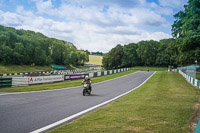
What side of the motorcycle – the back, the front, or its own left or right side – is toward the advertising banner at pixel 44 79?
right

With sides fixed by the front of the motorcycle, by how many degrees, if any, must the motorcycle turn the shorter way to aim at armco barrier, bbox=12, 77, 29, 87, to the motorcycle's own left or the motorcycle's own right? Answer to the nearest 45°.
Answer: approximately 90° to the motorcycle's own right

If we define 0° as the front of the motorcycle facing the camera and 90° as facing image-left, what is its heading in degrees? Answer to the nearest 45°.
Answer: approximately 45°

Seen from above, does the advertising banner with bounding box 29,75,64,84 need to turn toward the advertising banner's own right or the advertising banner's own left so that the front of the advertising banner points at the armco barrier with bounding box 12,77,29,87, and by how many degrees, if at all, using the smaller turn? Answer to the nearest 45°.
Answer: approximately 90° to the advertising banner's own right

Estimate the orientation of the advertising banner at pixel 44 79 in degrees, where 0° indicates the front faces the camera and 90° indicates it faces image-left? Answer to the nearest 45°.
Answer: approximately 315°

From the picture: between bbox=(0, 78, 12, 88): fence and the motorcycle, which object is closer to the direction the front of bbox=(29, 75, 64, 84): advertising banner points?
the motorcycle

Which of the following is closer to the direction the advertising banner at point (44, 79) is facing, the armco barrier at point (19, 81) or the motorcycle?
the motorcycle

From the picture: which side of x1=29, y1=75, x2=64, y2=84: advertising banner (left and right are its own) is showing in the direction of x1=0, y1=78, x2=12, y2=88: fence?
right

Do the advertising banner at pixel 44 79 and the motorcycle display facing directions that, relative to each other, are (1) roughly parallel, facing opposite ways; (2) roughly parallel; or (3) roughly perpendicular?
roughly perpendicular

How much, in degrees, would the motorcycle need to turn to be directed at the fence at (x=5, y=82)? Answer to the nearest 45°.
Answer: approximately 90° to its right
